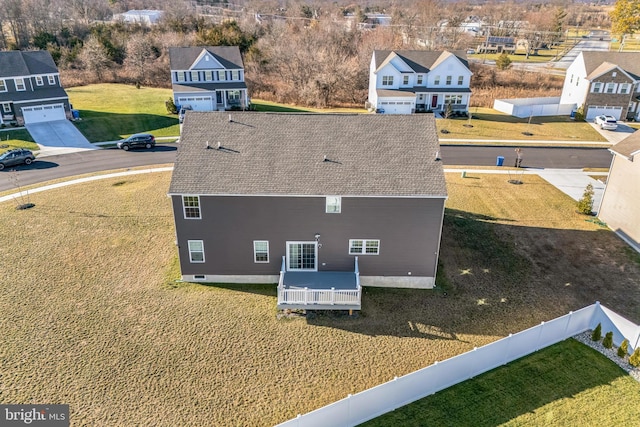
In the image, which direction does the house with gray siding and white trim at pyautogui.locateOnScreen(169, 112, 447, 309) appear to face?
away from the camera

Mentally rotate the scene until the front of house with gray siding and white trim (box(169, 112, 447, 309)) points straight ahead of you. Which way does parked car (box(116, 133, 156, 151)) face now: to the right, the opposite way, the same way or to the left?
to the left

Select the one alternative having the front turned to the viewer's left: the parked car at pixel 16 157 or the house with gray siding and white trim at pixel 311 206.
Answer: the parked car

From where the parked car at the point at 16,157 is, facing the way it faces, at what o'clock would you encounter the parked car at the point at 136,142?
the parked car at the point at 136,142 is roughly at 6 o'clock from the parked car at the point at 16,157.

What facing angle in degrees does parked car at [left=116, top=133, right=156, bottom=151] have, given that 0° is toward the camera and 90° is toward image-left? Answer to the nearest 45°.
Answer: approximately 90°

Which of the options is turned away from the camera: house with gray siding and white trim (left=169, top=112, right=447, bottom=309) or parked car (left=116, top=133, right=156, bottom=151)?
the house with gray siding and white trim

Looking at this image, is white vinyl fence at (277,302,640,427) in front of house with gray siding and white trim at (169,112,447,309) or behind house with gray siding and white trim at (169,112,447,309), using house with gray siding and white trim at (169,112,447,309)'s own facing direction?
behind

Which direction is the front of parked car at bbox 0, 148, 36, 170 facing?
to the viewer's left

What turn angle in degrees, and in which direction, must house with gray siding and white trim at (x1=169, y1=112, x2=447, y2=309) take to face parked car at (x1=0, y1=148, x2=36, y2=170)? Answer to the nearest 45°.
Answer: approximately 45° to its left

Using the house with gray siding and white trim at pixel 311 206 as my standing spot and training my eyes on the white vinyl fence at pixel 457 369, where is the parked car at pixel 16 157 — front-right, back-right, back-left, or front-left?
back-right
